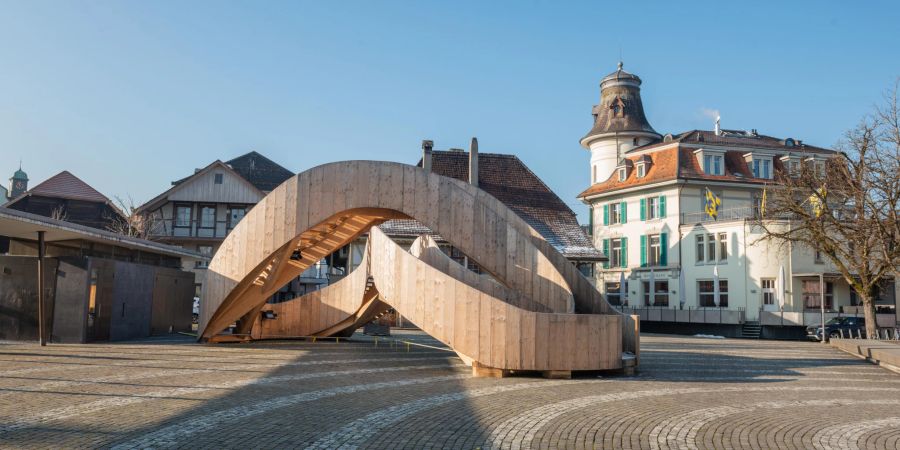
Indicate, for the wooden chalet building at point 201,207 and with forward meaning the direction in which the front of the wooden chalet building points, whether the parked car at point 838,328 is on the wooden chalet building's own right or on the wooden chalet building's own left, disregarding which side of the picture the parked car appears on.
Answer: on the wooden chalet building's own left

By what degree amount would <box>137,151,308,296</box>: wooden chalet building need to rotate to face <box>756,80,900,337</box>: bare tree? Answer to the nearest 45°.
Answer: approximately 45° to its left

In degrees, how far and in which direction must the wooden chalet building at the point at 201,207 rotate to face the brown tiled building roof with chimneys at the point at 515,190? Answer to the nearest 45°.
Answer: approximately 90° to its left

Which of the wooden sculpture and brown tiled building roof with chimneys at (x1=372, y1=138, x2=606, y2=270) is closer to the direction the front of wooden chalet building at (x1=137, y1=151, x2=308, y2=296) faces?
the wooden sculpture

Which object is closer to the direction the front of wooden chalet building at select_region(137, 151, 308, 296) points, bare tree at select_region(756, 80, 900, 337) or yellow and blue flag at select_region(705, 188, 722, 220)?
the bare tree

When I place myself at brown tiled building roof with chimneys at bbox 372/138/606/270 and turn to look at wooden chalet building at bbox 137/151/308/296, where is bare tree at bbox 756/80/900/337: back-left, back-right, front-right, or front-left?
back-left

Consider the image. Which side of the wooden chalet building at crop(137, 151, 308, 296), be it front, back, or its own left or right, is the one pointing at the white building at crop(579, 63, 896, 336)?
left

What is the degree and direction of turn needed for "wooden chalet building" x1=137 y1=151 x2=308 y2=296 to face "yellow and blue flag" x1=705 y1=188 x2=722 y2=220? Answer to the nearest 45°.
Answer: approximately 90° to its left

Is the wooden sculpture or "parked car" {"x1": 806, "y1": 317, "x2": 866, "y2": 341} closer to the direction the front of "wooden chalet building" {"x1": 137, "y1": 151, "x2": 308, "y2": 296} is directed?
the wooden sculpture

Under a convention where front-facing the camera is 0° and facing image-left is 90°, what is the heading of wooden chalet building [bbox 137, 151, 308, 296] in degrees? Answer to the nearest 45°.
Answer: approximately 0°
